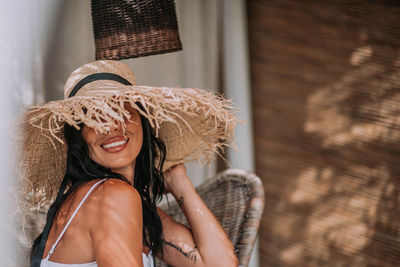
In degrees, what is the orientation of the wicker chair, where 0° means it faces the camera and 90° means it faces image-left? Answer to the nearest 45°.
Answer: approximately 45°
